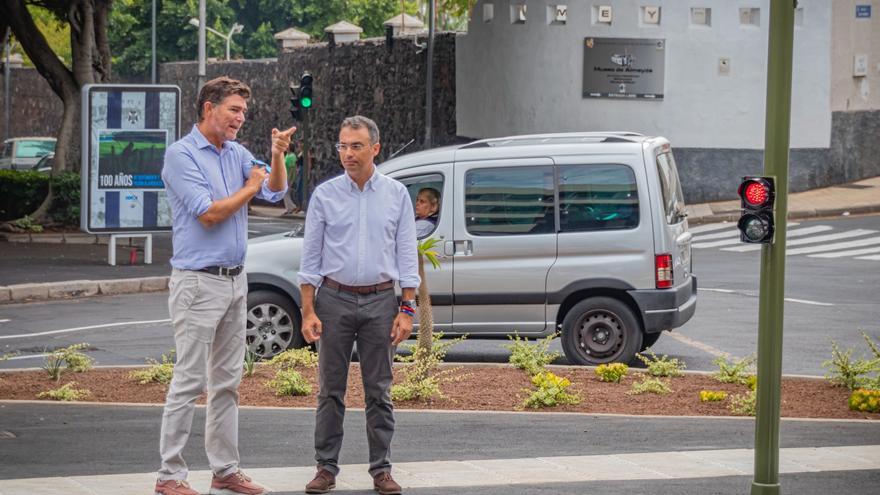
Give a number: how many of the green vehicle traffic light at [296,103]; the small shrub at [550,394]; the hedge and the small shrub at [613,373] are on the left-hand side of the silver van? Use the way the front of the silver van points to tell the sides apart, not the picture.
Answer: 2

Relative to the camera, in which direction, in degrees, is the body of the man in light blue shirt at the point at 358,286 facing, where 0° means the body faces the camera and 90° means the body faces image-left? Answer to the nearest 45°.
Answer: approximately 0°

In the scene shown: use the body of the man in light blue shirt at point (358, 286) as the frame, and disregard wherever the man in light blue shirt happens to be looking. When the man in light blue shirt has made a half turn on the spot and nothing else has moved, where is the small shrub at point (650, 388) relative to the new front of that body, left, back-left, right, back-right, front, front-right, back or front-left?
front-right

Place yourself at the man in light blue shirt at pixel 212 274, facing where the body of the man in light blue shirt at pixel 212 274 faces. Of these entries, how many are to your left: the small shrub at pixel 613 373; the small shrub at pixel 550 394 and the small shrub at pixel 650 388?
3

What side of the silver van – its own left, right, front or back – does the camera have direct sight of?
left

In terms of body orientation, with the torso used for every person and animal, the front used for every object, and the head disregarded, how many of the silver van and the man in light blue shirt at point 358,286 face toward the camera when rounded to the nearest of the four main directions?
1

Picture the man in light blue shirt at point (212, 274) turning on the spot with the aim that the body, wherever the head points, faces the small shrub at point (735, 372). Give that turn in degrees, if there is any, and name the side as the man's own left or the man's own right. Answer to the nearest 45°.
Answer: approximately 90° to the man's own left

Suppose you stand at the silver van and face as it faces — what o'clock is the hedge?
The hedge is roughly at 2 o'clock from the silver van.

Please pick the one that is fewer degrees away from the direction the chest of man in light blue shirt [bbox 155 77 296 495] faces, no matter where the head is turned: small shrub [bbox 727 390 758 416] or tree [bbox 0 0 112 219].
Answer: the small shrub

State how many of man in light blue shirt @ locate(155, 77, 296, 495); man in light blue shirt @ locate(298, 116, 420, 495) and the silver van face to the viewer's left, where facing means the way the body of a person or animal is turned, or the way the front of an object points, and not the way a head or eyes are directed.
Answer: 1

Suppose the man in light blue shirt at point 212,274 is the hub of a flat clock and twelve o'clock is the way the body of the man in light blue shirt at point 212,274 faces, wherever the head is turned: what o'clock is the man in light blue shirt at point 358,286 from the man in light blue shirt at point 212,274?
the man in light blue shirt at point 358,286 is roughly at 10 o'clock from the man in light blue shirt at point 212,274.

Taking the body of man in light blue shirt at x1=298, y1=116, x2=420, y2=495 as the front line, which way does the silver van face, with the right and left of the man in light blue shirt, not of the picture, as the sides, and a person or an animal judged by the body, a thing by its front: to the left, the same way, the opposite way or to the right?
to the right

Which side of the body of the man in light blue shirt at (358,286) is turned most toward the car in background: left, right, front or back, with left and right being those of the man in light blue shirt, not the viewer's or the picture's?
back
